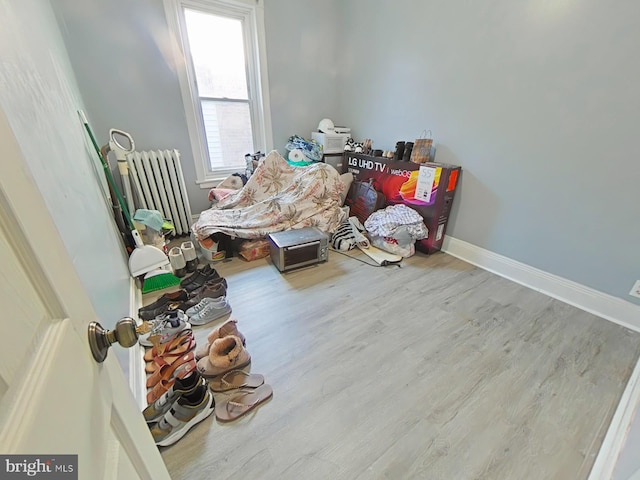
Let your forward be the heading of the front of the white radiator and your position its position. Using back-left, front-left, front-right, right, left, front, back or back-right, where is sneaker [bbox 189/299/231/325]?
front

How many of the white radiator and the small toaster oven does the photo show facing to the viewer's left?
0

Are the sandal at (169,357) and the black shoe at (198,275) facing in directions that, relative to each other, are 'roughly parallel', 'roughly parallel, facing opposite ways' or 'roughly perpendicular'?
roughly parallel

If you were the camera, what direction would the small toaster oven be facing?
facing the viewer and to the right of the viewer

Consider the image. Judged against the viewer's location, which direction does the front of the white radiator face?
facing the viewer
